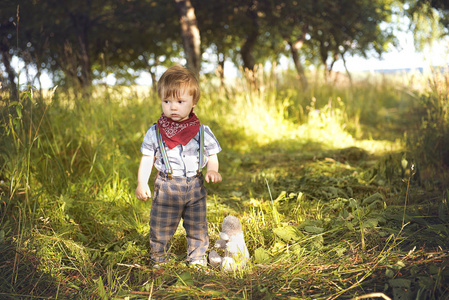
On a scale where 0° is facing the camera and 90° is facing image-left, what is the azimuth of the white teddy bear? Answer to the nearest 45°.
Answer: approximately 45°

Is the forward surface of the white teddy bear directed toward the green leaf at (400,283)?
no

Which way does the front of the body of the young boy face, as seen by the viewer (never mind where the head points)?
toward the camera

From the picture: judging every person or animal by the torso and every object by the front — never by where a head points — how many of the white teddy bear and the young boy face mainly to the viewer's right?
0

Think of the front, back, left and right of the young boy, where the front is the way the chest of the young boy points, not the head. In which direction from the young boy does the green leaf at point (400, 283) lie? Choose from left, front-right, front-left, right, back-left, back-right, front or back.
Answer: front-left

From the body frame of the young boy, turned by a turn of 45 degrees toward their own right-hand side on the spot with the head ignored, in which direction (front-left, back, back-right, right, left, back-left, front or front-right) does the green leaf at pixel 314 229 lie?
back-left

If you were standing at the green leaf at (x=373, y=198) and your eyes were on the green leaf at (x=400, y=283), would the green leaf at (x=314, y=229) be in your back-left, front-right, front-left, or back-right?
front-right
